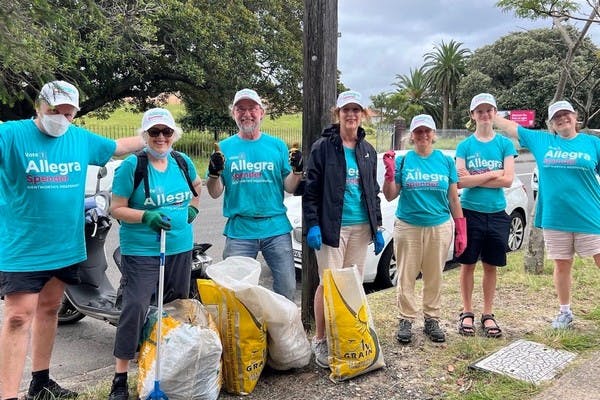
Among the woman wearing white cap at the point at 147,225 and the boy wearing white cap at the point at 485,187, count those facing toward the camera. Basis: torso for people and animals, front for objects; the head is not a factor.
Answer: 2

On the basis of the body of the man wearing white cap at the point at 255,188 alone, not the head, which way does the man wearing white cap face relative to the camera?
toward the camera

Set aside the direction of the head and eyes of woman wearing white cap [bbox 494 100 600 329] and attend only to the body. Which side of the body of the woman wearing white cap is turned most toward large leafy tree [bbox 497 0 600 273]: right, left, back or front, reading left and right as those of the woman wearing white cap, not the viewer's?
back

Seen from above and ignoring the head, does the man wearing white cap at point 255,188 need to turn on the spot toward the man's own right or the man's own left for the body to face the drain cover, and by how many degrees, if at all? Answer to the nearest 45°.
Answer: approximately 90° to the man's own left

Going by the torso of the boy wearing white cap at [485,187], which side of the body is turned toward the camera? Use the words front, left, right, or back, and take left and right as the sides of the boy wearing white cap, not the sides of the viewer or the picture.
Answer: front

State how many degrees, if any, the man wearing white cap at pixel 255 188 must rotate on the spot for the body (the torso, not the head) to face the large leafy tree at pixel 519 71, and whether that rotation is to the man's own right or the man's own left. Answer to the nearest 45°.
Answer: approximately 135° to the man's own left

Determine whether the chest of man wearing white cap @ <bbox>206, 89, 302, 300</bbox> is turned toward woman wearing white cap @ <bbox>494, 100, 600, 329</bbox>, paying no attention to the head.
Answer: no

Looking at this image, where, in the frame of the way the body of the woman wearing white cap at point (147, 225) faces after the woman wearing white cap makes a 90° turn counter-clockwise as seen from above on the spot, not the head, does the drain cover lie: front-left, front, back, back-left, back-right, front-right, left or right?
front

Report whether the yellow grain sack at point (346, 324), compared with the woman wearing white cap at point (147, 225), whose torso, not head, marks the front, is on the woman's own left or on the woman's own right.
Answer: on the woman's own left

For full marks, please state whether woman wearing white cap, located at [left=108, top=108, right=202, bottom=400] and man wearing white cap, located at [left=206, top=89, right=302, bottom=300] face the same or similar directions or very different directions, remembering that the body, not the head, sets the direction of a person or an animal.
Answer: same or similar directions

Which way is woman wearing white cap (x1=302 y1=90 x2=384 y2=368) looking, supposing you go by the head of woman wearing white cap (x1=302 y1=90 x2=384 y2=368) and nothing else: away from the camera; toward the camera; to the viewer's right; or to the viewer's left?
toward the camera

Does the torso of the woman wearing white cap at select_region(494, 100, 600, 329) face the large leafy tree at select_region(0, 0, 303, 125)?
no

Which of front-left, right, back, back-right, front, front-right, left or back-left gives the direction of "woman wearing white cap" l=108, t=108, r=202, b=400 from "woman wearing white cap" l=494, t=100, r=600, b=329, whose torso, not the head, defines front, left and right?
front-right

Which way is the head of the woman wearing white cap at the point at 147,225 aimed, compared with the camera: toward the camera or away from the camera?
toward the camera

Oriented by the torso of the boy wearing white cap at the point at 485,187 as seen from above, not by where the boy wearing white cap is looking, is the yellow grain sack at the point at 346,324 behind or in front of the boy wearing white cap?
in front

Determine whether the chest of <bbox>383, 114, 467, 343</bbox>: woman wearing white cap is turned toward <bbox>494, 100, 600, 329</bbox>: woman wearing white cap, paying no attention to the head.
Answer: no

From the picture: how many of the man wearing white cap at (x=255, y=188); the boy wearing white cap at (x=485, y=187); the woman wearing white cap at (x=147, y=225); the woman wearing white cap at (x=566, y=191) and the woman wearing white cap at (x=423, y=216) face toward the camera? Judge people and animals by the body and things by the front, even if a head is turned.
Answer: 5

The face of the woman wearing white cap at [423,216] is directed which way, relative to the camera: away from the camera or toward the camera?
toward the camera

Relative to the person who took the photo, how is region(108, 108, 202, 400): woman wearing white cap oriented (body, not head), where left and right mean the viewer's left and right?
facing the viewer

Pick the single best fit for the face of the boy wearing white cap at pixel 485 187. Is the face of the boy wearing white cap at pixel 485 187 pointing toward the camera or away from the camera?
toward the camera
